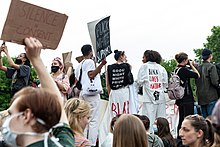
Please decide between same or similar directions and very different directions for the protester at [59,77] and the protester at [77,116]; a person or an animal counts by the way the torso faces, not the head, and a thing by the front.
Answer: very different directions

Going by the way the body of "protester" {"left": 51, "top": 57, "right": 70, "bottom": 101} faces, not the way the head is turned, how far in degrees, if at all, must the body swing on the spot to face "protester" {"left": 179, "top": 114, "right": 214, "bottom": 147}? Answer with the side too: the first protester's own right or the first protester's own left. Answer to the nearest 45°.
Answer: approximately 90° to the first protester's own left

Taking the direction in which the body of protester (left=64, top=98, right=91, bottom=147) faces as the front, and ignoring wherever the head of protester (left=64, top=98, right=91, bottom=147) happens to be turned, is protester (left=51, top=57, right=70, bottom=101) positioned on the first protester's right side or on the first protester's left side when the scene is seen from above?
on the first protester's left side

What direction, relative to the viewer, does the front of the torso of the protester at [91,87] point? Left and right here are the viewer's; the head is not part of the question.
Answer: facing away from the viewer and to the right of the viewer

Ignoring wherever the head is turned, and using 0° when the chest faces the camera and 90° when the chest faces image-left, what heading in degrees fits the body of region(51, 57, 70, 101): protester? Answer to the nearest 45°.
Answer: approximately 45°

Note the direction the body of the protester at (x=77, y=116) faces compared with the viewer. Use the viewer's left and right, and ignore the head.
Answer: facing away from the viewer and to the right of the viewer

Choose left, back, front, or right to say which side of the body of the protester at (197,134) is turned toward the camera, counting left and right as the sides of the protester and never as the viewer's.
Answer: left

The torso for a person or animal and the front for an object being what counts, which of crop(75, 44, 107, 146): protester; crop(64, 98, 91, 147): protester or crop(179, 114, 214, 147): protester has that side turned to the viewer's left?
crop(179, 114, 214, 147): protester

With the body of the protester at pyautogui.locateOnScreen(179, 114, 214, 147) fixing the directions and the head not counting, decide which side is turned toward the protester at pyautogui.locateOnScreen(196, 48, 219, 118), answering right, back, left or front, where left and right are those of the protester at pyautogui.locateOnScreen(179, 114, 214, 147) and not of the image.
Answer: right
